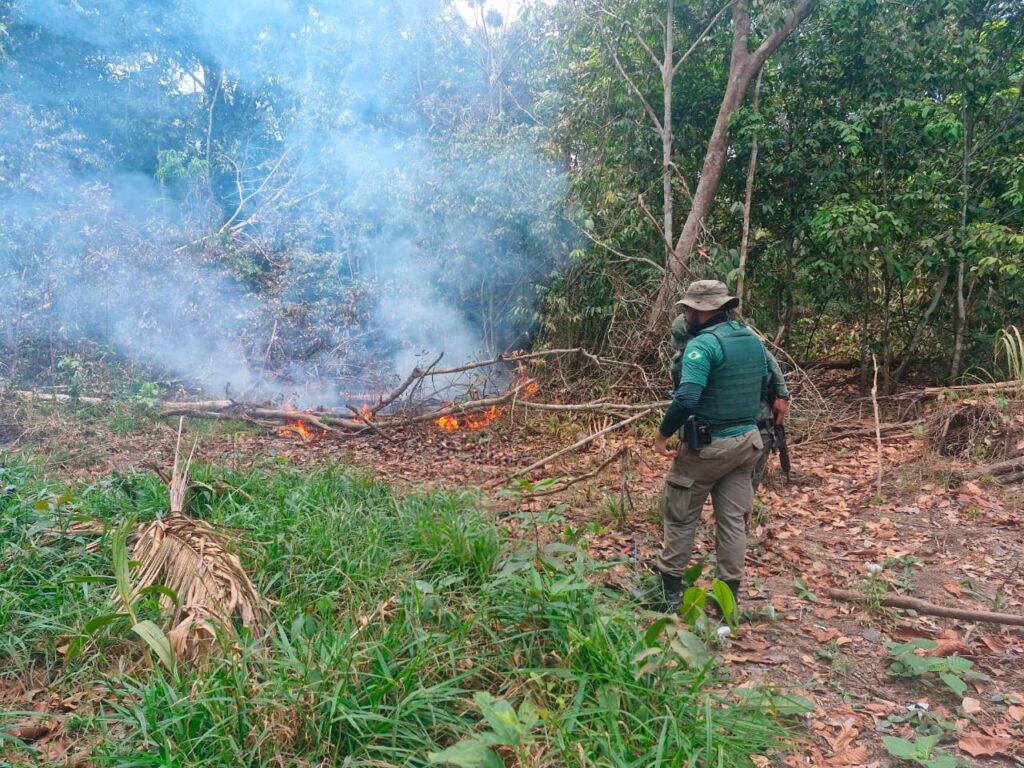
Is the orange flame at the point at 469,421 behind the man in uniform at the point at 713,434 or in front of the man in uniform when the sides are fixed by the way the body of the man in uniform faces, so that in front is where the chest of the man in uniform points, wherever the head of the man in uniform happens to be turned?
in front

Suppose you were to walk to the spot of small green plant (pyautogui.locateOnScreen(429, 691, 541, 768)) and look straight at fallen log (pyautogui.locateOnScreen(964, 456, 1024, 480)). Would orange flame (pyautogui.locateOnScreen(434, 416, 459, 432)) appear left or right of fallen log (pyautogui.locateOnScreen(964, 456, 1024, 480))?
left

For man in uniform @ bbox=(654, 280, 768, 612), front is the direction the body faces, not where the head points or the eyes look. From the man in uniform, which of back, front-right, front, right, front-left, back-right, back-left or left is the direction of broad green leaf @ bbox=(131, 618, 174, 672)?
left

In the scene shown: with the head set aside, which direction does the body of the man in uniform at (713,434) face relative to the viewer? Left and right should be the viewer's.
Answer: facing away from the viewer and to the left of the viewer

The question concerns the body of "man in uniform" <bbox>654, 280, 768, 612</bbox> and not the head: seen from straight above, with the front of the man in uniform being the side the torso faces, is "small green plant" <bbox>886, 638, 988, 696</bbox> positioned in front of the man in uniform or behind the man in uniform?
behind

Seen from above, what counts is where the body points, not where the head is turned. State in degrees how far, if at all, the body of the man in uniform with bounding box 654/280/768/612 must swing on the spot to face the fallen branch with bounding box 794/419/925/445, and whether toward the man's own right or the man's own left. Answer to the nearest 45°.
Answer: approximately 45° to the man's own right

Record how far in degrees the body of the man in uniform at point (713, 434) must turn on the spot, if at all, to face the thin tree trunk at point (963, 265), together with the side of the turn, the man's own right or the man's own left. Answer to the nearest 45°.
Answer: approximately 90° to the man's own right

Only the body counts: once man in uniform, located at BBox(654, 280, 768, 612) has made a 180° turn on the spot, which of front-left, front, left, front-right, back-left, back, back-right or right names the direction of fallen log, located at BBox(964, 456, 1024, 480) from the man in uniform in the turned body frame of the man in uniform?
left

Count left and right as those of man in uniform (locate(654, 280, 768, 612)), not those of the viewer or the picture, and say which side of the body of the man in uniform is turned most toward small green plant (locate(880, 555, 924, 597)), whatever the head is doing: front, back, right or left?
right

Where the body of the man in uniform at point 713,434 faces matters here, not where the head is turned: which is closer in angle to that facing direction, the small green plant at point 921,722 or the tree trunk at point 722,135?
the tree trunk

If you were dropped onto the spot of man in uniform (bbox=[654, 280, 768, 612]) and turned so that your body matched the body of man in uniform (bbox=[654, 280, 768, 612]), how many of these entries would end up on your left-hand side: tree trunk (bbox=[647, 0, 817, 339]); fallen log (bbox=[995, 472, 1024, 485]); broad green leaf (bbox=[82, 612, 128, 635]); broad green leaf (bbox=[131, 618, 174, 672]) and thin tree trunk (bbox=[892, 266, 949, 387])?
2

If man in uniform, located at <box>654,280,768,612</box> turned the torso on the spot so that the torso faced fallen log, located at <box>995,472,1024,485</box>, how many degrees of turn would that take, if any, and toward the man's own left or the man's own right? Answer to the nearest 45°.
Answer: approximately 90° to the man's own right
